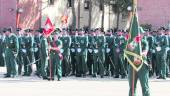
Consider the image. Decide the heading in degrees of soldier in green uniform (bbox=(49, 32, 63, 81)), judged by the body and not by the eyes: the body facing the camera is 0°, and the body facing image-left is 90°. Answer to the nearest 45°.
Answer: approximately 0°

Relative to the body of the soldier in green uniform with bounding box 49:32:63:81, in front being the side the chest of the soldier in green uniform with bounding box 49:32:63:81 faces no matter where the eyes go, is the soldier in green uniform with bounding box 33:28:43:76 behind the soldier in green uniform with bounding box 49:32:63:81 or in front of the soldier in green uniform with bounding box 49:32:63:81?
behind

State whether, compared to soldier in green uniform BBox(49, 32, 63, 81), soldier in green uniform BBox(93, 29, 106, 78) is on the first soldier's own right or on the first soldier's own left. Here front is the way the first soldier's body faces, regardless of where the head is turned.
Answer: on the first soldier's own left

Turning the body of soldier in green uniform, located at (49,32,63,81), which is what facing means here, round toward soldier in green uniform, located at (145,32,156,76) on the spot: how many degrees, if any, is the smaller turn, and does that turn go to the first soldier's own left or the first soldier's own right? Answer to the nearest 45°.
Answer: approximately 90° to the first soldier's own left

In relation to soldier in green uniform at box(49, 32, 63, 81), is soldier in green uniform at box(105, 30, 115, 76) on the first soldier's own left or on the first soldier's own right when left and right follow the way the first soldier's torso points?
on the first soldier's own left
